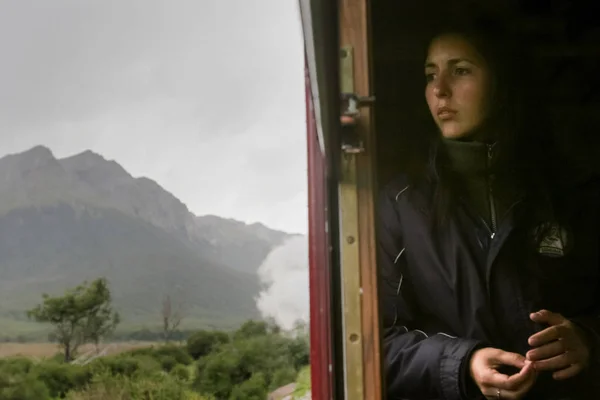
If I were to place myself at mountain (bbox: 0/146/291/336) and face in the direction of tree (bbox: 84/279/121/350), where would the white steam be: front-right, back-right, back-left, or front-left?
front-left

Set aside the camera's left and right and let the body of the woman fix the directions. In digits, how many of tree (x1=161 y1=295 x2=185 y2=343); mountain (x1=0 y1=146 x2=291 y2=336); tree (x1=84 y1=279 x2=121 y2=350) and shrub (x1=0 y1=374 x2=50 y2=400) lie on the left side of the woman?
0

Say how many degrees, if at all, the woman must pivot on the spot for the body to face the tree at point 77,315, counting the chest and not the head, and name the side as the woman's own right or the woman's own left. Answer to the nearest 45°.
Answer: approximately 135° to the woman's own right

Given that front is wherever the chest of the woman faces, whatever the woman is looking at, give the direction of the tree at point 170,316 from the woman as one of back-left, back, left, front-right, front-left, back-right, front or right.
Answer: back-right

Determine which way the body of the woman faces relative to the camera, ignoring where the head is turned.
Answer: toward the camera

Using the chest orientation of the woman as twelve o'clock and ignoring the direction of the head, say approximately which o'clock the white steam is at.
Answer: The white steam is roughly at 5 o'clock from the woman.

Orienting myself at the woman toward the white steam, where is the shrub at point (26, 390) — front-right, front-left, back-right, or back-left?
front-left

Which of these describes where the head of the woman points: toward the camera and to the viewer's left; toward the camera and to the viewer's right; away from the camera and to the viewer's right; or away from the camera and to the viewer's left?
toward the camera and to the viewer's left

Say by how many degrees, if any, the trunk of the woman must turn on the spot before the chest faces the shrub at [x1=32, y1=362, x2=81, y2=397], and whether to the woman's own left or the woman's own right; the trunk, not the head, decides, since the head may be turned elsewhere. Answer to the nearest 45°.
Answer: approximately 135° to the woman's own right

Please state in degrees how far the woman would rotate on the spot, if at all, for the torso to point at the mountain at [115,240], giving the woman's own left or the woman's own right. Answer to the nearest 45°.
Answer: approximately 135° to the woman's own right

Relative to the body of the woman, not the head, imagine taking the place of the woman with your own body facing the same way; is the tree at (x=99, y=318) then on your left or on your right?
on your right
